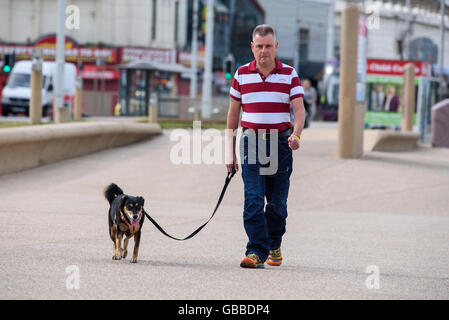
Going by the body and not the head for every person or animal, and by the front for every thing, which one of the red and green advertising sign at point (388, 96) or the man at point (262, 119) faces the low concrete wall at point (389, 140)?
the red and green advertising sign

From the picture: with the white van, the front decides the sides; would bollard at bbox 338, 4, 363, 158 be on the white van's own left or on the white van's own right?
on the white van's own left

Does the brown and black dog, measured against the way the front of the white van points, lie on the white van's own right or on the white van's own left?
on the white van's own left

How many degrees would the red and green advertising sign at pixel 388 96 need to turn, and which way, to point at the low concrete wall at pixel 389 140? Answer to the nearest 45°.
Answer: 0° — it already faces it

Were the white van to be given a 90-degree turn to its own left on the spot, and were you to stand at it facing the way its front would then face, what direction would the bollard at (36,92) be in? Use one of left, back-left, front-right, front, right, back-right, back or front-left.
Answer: front-right

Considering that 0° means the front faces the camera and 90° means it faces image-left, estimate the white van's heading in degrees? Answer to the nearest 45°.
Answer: approximately 45°

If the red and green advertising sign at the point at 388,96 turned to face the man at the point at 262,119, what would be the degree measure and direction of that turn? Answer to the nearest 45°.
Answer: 0° — it already faces them

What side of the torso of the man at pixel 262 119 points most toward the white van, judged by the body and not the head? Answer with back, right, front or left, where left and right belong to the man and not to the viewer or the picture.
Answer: back

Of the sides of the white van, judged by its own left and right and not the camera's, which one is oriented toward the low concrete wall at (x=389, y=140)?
left

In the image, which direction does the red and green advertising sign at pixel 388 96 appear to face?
toward the camera

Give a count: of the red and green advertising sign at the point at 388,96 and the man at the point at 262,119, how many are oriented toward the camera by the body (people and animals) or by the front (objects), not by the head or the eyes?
2

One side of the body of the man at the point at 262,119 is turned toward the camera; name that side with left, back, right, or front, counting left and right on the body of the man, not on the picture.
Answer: front

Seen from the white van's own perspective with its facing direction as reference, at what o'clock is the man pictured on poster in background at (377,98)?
The man pictured on poster in background is roughly at 9 o'clock from the white van.

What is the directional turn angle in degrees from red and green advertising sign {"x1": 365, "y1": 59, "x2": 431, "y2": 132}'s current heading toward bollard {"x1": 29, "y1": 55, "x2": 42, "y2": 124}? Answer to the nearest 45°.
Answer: approximately 45° to its right

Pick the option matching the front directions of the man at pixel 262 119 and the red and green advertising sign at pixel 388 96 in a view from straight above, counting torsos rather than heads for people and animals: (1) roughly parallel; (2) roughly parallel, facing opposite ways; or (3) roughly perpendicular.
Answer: roughly parallel

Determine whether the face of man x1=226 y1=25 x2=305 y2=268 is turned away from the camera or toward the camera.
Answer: toward the camera
